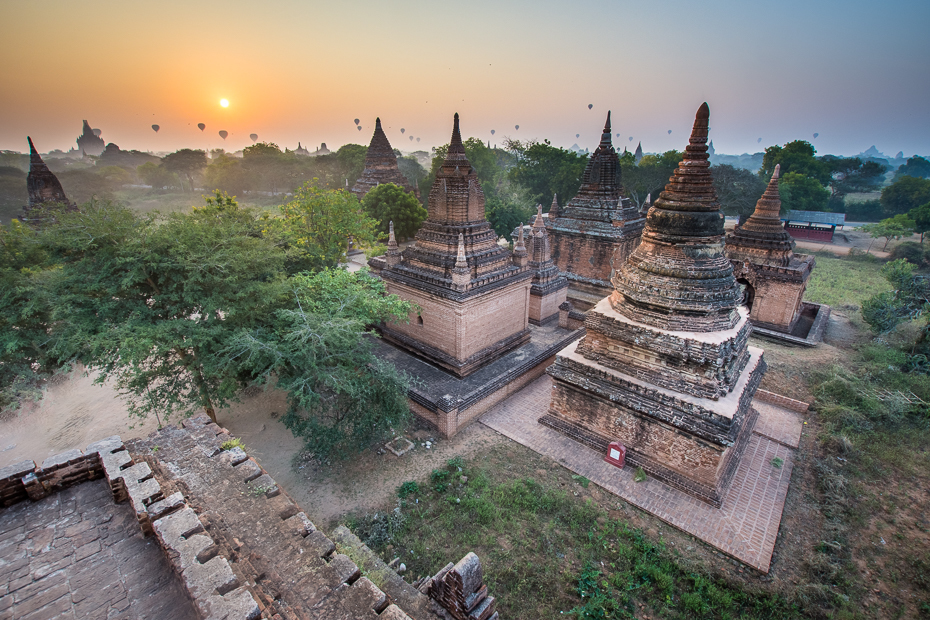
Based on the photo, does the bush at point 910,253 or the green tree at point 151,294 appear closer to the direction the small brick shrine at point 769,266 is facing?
the green tree

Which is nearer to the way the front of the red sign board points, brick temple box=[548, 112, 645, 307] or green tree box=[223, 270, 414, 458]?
the green tree

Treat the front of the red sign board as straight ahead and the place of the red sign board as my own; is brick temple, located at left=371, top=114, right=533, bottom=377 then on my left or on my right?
on my right

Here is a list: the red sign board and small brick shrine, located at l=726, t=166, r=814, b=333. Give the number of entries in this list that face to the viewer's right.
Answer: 0

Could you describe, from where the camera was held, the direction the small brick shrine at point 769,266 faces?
facing the viewer and to the left of the viewer

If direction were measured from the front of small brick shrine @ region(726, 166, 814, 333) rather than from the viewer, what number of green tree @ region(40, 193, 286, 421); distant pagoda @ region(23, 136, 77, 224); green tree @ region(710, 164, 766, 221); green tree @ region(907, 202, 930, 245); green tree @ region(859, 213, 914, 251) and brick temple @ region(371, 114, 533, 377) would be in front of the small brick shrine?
3

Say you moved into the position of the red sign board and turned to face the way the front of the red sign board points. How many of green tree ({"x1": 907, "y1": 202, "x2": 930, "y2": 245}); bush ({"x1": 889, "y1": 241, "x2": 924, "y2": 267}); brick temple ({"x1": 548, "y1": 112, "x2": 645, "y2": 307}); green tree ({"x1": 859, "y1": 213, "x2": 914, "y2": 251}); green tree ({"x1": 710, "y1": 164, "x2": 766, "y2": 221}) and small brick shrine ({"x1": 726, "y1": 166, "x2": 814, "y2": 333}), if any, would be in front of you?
0

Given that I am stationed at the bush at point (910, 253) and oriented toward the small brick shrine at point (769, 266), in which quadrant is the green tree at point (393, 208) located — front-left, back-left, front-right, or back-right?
front-right

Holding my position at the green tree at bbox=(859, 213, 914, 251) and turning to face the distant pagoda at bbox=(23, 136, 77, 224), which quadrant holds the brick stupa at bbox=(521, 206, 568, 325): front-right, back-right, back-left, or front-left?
front-left

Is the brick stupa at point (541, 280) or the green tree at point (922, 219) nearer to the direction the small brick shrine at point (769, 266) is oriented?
the brick stupa

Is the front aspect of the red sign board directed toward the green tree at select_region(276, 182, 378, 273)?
no

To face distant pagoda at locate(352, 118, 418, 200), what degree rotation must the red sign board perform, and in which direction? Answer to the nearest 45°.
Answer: approximately 90° to its right

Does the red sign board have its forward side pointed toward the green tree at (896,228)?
no

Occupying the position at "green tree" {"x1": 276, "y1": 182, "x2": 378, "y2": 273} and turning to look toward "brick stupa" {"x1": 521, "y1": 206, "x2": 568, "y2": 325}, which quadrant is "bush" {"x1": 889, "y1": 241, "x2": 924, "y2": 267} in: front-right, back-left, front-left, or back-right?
front-left

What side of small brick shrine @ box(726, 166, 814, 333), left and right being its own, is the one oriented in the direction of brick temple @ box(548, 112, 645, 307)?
front

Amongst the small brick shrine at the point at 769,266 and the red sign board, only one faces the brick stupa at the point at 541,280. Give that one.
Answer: the small brick shrine

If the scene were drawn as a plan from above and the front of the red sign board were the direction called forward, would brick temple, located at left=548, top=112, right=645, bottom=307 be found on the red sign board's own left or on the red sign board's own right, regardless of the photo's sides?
on the red sign board's own right

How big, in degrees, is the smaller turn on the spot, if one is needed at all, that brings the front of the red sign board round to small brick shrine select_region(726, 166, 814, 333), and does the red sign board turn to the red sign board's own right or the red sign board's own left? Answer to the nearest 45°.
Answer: approximately 180°
